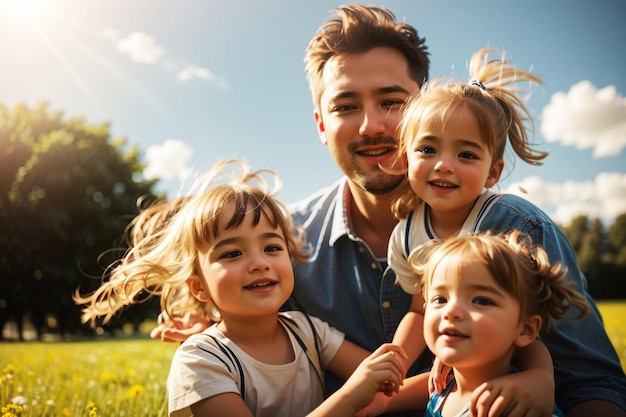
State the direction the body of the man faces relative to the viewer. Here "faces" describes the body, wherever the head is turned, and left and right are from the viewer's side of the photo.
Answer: facing the viewer

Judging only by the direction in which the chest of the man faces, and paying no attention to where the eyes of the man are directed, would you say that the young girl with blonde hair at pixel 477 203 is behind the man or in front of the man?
in front

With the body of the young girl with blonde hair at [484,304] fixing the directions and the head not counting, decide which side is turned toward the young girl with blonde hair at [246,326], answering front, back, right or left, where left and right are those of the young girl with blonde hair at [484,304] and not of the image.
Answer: right

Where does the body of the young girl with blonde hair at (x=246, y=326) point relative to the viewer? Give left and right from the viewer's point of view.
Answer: facing the viewer and to the right of the viewer

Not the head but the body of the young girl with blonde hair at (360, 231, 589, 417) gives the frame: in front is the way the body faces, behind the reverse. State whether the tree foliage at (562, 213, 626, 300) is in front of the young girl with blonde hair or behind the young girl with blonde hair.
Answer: behind

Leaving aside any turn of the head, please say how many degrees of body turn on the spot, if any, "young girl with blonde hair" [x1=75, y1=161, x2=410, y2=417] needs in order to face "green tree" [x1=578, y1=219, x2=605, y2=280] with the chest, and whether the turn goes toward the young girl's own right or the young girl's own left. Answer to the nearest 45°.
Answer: approximately 90° to the young girl's own left

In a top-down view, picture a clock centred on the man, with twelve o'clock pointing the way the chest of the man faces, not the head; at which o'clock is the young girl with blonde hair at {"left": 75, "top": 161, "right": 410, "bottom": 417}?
The young girl with blonde hair is roughly at 1 o'clock from the man.

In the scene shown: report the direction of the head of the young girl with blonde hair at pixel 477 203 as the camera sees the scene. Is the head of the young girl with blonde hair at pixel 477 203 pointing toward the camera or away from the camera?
toward the camera

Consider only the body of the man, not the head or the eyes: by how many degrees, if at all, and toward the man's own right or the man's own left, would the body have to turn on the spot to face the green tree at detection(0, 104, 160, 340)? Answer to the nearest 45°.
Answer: approximately 135° to the man's own right

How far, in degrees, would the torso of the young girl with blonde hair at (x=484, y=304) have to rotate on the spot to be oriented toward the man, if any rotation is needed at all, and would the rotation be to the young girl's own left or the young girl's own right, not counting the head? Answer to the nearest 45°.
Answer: approximately 90° to the young girl's own right

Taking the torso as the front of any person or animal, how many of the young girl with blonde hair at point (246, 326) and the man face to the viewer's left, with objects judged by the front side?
0

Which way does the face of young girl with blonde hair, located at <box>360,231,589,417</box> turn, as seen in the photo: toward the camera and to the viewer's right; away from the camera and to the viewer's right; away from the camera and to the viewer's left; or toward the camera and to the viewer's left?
toward the camera and to the viewer's left

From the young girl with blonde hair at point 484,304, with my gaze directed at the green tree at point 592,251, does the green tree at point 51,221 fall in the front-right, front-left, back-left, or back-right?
front-left
